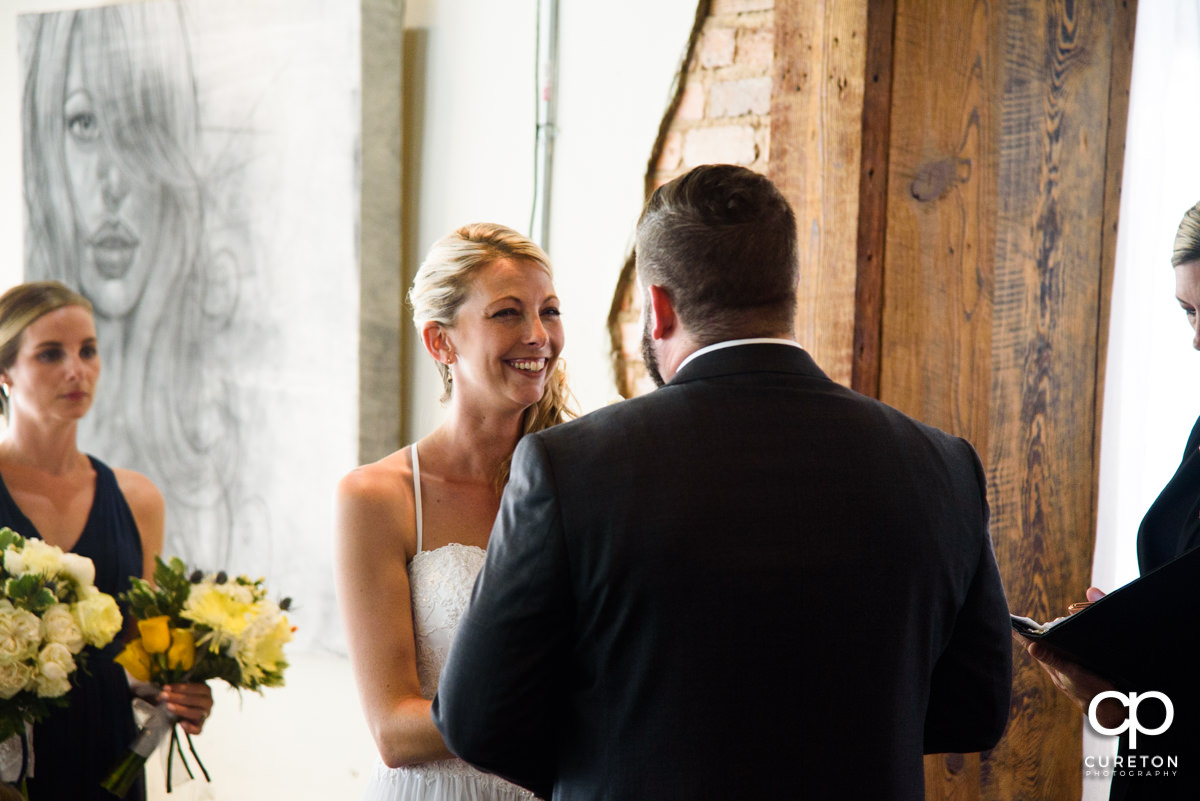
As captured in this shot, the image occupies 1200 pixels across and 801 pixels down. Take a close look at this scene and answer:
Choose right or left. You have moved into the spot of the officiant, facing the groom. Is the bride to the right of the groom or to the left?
right

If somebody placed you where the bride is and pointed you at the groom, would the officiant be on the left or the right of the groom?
left

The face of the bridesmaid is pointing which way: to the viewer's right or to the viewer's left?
to the viewer's right

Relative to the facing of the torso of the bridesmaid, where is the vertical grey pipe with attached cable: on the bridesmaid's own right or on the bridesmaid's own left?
on the bridesmaid's own left

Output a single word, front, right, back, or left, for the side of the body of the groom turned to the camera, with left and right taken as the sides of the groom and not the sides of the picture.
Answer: back

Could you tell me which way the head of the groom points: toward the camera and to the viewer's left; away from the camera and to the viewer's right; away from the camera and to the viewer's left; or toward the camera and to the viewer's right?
away from the camera and to the viewer's left
